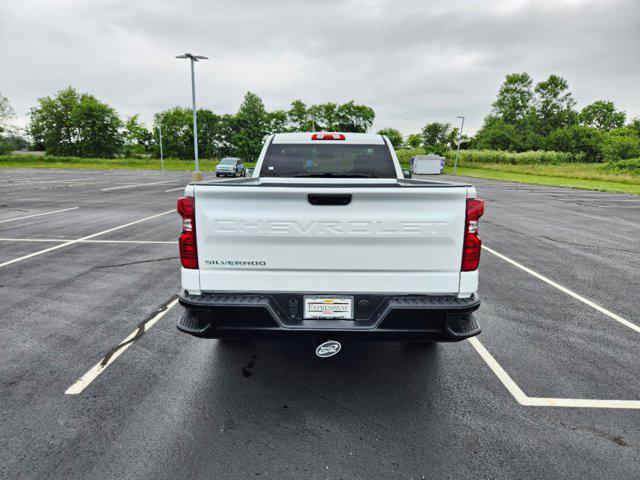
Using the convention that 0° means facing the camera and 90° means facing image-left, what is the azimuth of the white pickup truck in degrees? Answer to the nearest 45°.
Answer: approximately 180°
